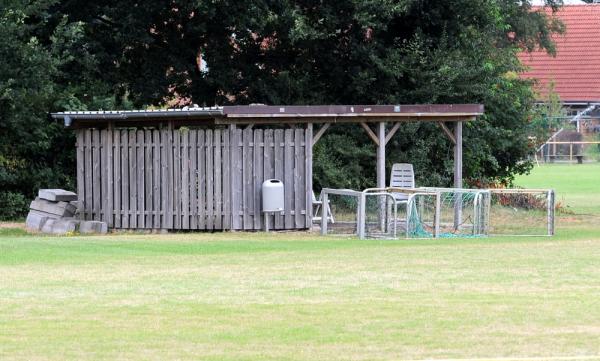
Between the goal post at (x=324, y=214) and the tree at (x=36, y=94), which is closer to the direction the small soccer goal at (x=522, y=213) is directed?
the goal post

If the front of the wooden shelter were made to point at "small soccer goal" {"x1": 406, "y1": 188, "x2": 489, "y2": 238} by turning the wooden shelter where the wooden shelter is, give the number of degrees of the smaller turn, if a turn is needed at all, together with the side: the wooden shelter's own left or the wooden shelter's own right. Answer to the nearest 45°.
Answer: approximately 90° to the wooden shelter's own left

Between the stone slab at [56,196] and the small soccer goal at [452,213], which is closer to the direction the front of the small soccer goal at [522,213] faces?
the small soccer goal

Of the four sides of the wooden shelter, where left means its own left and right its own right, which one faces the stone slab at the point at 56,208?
right

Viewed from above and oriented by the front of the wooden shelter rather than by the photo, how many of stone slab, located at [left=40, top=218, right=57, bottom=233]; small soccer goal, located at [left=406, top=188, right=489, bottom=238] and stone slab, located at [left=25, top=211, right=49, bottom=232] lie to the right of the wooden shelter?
2

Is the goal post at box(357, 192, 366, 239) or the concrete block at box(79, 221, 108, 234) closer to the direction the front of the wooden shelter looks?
the goal post

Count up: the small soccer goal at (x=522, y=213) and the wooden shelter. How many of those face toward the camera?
2

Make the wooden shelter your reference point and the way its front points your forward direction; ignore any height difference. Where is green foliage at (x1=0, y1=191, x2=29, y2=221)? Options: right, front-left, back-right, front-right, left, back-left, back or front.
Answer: back-right

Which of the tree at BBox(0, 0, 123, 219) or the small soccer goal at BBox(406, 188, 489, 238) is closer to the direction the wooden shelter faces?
the small soccer goal

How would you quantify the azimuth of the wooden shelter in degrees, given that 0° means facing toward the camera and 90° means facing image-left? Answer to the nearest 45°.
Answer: approximately 0°

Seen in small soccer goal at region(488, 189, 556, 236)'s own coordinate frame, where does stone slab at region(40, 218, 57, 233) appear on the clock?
The stone slab is roughly at 2 o'clock from the small soccer goal.

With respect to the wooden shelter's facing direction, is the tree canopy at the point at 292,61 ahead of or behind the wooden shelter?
behind
